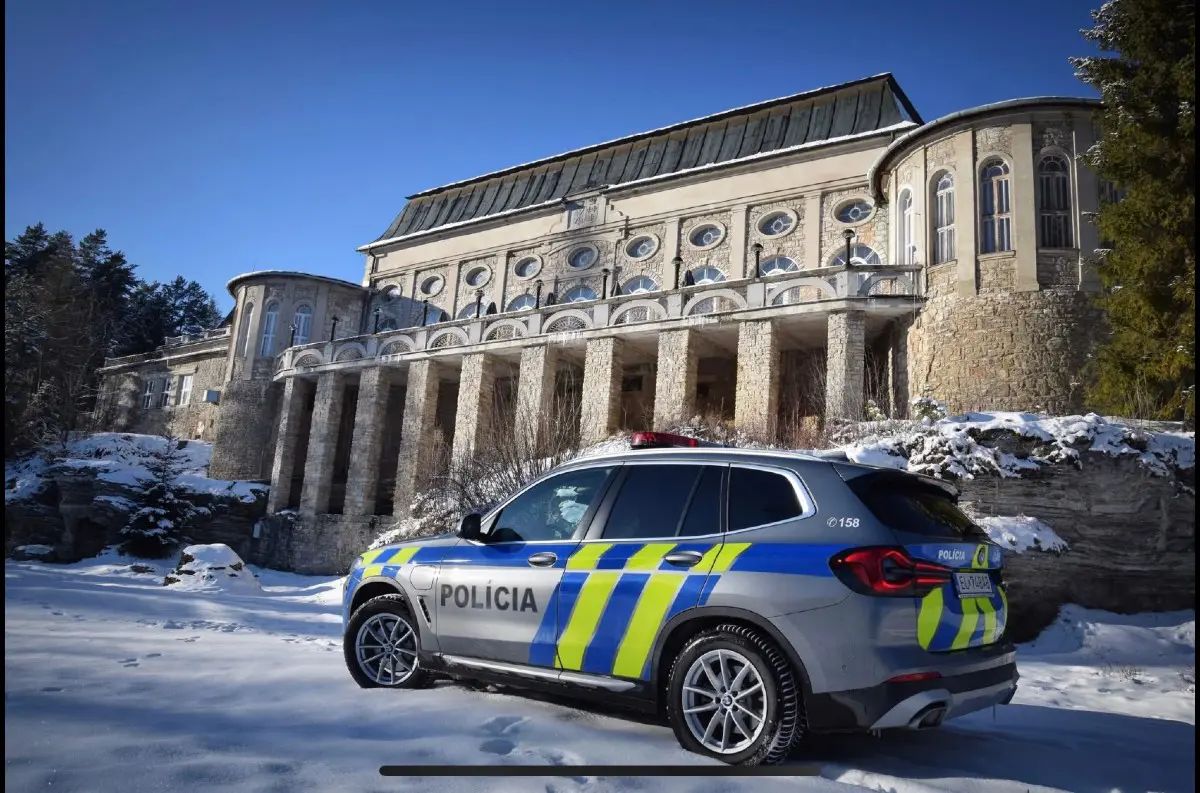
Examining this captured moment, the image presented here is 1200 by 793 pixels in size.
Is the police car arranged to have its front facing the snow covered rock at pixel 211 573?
yes

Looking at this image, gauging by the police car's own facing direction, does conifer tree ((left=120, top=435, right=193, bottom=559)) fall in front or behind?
in front

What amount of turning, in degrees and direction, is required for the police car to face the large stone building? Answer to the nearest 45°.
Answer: approximately 45° to its right

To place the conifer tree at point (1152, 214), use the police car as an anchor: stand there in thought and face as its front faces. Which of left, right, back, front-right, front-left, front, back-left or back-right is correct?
right

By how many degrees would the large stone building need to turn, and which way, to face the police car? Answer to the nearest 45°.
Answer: approximately 45° to its left

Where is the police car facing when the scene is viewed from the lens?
facing away from the viewer and to the left of the viewer

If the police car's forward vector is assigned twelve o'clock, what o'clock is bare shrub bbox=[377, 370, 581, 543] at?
The bare shrub is roughly at 1 o'clock from the police car.

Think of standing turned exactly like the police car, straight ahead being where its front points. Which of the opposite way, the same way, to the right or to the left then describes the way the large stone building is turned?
to the left

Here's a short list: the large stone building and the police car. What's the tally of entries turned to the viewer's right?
0

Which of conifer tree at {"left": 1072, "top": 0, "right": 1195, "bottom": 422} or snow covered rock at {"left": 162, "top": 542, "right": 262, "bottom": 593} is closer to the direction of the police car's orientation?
the snow covered rock

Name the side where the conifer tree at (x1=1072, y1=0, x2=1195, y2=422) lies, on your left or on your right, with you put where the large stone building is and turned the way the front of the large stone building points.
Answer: on your left

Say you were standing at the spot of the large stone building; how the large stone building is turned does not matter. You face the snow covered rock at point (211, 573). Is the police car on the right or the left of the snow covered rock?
left

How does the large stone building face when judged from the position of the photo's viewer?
facing the viewer and to the left of the viewer

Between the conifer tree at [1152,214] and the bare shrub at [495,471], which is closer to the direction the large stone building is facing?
the bare shrub
